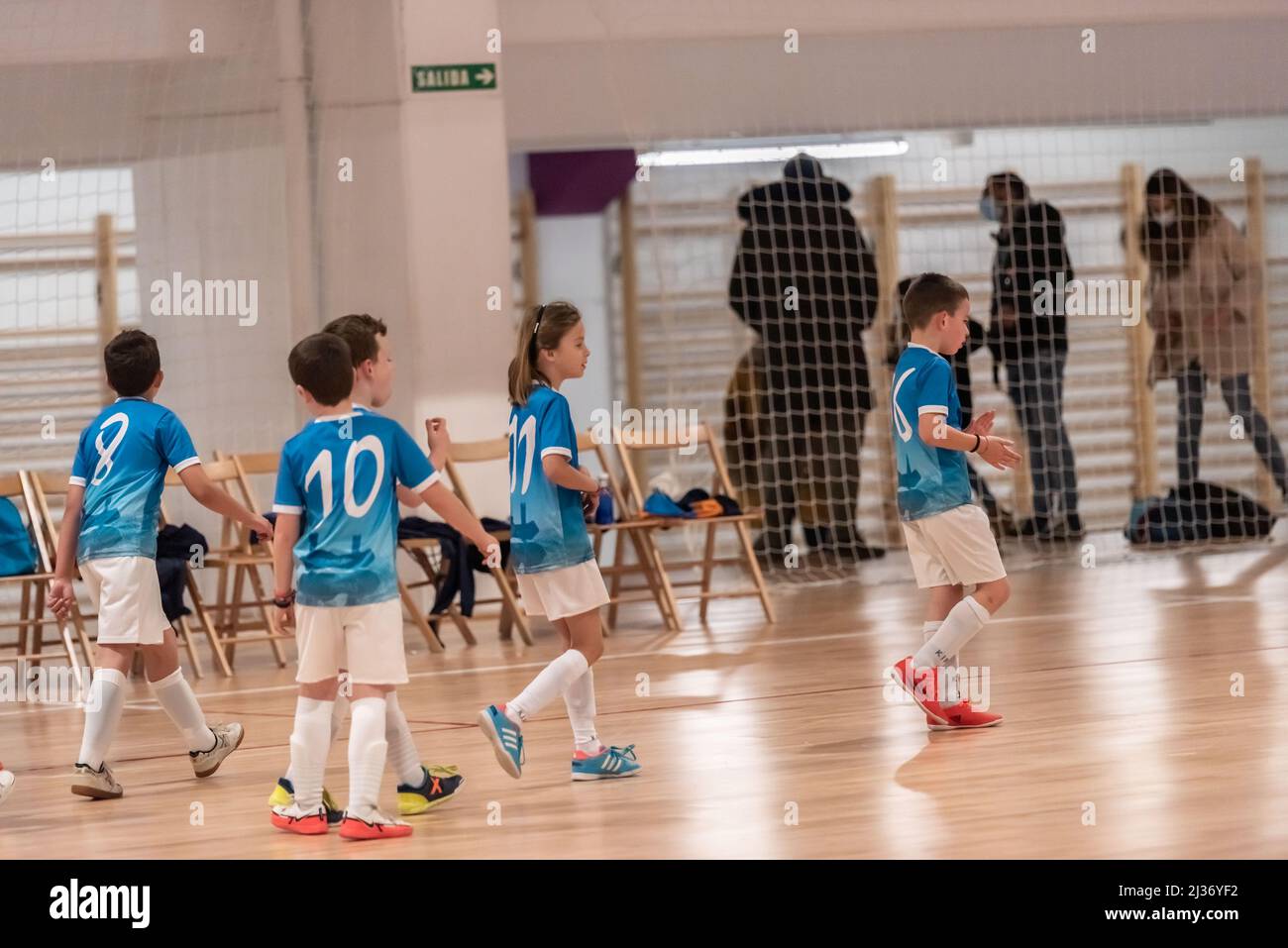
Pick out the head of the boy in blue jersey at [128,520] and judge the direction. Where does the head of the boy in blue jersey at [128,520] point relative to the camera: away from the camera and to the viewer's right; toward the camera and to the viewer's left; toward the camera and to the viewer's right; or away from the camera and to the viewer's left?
away from the camera and to the viewer's right

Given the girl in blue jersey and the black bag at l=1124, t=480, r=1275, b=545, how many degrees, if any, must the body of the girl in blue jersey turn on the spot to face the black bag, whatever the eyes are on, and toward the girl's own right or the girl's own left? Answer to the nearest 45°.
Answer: approximately 45° to the girl's own left

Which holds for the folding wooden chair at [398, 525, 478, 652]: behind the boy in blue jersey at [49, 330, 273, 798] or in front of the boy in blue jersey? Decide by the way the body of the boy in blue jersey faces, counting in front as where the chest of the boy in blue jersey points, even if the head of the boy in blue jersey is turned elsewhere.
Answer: in front

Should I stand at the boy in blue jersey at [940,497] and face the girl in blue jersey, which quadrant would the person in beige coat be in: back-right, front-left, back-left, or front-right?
back-right

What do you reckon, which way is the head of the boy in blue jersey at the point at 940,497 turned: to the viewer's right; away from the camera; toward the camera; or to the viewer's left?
to the viewer's right

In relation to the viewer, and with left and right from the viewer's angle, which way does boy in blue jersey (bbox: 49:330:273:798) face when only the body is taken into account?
facing away from the viewer and to the right of the viewer

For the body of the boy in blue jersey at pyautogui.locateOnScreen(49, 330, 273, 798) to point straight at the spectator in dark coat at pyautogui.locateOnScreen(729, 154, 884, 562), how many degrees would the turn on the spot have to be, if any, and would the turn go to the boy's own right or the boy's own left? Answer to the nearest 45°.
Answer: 0° — they already face them

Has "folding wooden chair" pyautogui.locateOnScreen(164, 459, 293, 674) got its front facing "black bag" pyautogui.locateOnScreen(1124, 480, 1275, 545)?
no

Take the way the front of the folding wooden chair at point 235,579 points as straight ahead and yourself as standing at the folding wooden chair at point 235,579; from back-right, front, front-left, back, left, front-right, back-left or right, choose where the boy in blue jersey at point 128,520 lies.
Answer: front-right

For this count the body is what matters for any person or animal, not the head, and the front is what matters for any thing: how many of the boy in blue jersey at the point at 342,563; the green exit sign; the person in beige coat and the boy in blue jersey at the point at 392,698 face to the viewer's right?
1

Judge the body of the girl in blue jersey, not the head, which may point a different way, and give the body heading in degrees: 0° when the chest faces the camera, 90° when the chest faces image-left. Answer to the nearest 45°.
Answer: approximately 270°

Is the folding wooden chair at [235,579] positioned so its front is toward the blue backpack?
no

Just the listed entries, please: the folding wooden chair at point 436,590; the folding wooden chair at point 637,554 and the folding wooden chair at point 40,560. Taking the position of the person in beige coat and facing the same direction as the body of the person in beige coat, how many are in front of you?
3

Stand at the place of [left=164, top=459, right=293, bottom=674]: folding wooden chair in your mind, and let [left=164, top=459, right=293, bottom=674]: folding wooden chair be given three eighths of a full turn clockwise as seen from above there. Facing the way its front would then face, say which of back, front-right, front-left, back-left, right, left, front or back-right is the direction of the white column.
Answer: back-right

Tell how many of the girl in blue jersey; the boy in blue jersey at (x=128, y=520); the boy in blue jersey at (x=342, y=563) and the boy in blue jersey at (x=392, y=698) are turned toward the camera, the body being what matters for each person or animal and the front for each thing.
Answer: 0

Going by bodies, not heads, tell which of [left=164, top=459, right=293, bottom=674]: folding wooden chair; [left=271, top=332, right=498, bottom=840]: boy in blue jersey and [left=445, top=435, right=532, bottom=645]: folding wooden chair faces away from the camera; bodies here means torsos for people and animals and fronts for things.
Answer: the boy in blue jersey

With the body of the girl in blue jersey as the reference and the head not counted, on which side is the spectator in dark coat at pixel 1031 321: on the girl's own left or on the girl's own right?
on the girl's own left
